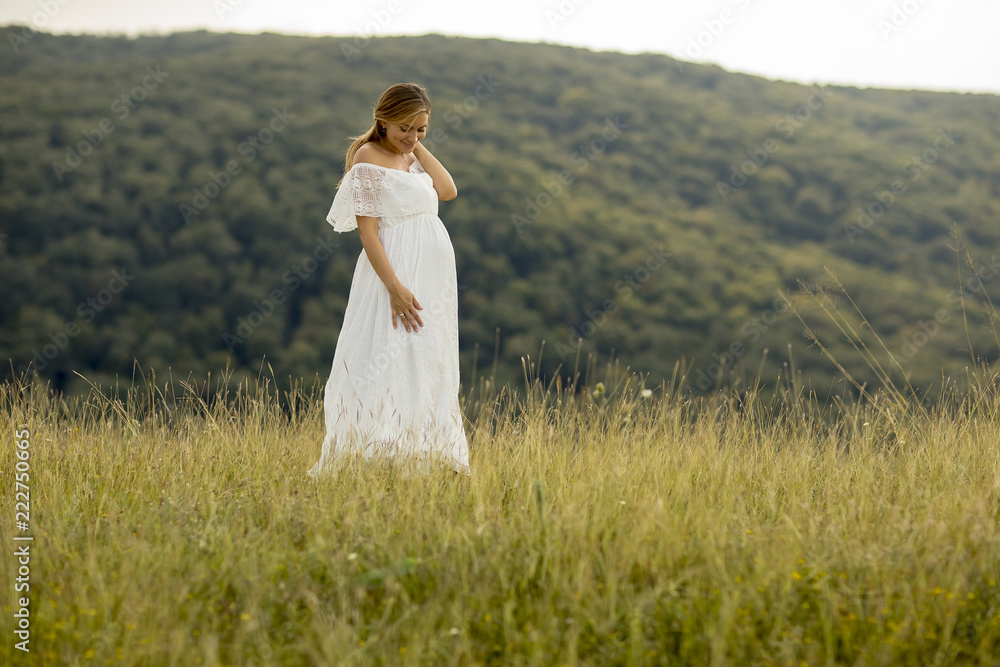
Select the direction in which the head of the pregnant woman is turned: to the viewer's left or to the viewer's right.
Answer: to the viewer's right

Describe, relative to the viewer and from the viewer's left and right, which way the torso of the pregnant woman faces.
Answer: facing the viewer and to the right of the viewer
